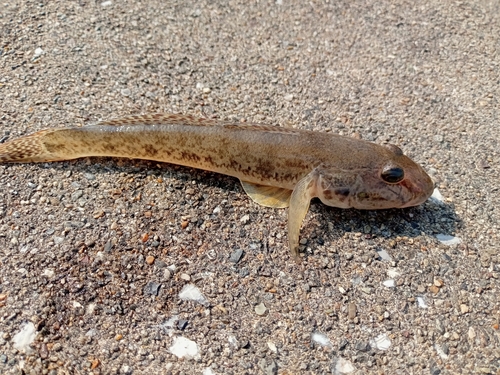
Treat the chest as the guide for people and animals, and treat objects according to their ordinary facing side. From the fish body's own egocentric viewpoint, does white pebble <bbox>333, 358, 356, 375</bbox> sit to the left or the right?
on its right

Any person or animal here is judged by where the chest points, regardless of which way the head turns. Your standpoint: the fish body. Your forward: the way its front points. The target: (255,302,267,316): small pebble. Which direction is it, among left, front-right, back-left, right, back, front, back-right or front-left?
right

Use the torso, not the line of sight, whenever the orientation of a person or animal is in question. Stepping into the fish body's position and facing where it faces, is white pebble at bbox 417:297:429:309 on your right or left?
on your right

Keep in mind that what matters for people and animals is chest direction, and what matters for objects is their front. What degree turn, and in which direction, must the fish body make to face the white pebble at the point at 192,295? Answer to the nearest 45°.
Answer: approximately 135° to its right

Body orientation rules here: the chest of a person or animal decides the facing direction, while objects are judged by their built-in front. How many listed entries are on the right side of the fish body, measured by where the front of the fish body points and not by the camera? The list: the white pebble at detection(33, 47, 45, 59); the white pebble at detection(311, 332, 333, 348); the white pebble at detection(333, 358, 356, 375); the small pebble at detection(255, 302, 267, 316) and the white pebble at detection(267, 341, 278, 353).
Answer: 4

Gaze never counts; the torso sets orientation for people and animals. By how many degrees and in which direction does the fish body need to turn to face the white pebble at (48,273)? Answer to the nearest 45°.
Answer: approximately 135° to its right

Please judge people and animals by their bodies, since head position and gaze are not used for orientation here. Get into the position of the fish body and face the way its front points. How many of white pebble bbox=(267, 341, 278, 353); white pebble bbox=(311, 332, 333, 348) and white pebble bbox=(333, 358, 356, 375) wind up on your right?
3

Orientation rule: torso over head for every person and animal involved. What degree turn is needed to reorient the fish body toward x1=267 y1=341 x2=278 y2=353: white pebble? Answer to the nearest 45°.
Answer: approximately 90° to its right

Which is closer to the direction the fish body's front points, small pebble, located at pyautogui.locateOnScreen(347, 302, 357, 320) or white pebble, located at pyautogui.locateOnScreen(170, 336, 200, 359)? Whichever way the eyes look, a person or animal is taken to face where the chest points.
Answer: the small pebble

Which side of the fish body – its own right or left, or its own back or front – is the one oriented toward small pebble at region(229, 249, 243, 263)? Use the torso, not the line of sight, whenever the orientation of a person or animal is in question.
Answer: right

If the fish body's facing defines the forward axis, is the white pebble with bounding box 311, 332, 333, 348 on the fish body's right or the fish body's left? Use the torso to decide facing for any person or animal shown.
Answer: on its right

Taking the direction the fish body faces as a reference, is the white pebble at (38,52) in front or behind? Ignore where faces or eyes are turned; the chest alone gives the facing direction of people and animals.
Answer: behind

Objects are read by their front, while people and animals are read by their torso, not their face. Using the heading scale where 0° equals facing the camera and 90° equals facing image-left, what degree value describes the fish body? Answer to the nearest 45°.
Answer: approximately 270°

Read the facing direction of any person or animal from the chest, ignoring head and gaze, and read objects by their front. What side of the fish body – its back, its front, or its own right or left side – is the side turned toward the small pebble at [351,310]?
right

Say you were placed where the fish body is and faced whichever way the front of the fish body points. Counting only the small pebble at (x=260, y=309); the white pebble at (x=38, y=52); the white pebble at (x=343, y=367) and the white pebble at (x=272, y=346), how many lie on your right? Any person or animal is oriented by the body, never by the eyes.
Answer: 3

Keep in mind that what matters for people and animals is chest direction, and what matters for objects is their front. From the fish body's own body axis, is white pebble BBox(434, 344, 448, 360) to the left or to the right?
on its right
